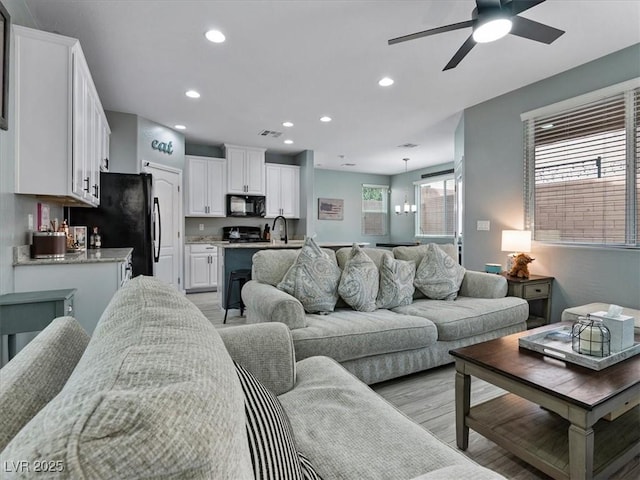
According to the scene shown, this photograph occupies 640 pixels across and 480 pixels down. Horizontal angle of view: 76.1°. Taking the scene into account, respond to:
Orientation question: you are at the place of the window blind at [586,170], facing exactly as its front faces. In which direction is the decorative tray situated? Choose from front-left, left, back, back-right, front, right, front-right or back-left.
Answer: front-left

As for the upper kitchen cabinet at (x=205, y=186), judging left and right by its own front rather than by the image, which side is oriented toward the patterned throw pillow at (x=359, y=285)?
front

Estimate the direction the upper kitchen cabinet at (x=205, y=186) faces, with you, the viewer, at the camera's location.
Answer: facing the viewer

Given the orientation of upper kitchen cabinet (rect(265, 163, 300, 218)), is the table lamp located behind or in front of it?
in front

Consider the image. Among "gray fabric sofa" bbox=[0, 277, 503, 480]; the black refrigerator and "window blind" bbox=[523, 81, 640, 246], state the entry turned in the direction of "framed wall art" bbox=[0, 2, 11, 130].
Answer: the window blind

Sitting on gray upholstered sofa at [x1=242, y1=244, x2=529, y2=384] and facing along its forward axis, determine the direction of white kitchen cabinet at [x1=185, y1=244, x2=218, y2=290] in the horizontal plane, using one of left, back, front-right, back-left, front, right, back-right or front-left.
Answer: back

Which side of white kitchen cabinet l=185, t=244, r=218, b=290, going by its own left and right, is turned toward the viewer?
front

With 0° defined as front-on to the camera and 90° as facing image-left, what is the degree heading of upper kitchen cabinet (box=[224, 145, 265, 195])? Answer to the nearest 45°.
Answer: approximately 0°

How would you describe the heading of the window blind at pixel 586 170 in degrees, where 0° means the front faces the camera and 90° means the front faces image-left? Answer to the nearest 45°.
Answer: approximately 45°

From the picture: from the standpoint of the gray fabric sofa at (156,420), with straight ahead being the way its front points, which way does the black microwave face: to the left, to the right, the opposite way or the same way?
to the right
